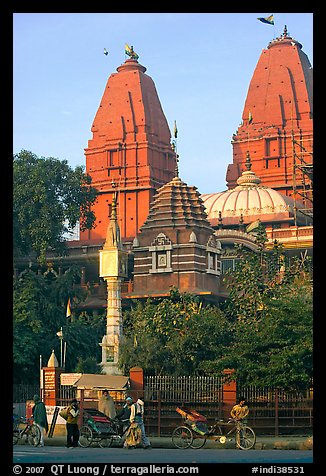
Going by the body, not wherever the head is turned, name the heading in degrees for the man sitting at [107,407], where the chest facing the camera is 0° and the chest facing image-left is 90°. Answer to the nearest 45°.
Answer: approximately 0°

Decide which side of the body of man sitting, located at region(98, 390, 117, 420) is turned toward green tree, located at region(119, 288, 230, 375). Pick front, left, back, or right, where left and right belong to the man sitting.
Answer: back

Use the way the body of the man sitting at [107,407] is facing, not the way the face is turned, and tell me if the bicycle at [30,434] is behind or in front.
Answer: in front

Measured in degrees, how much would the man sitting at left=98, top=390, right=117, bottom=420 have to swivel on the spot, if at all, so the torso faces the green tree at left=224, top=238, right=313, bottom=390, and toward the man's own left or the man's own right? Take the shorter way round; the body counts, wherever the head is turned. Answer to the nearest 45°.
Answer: approximately 135° to the man's own left

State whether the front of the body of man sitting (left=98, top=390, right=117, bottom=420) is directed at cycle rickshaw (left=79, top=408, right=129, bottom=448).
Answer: yes

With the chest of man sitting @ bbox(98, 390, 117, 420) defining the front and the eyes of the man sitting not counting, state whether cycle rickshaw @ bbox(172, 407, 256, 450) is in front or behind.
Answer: in front

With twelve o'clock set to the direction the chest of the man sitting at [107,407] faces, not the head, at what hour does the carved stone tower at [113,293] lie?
The carved stone tower is roughly at 6 o'clock from the man sitting.

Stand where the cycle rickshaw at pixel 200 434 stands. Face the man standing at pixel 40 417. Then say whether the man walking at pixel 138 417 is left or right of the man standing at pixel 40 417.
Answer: left
